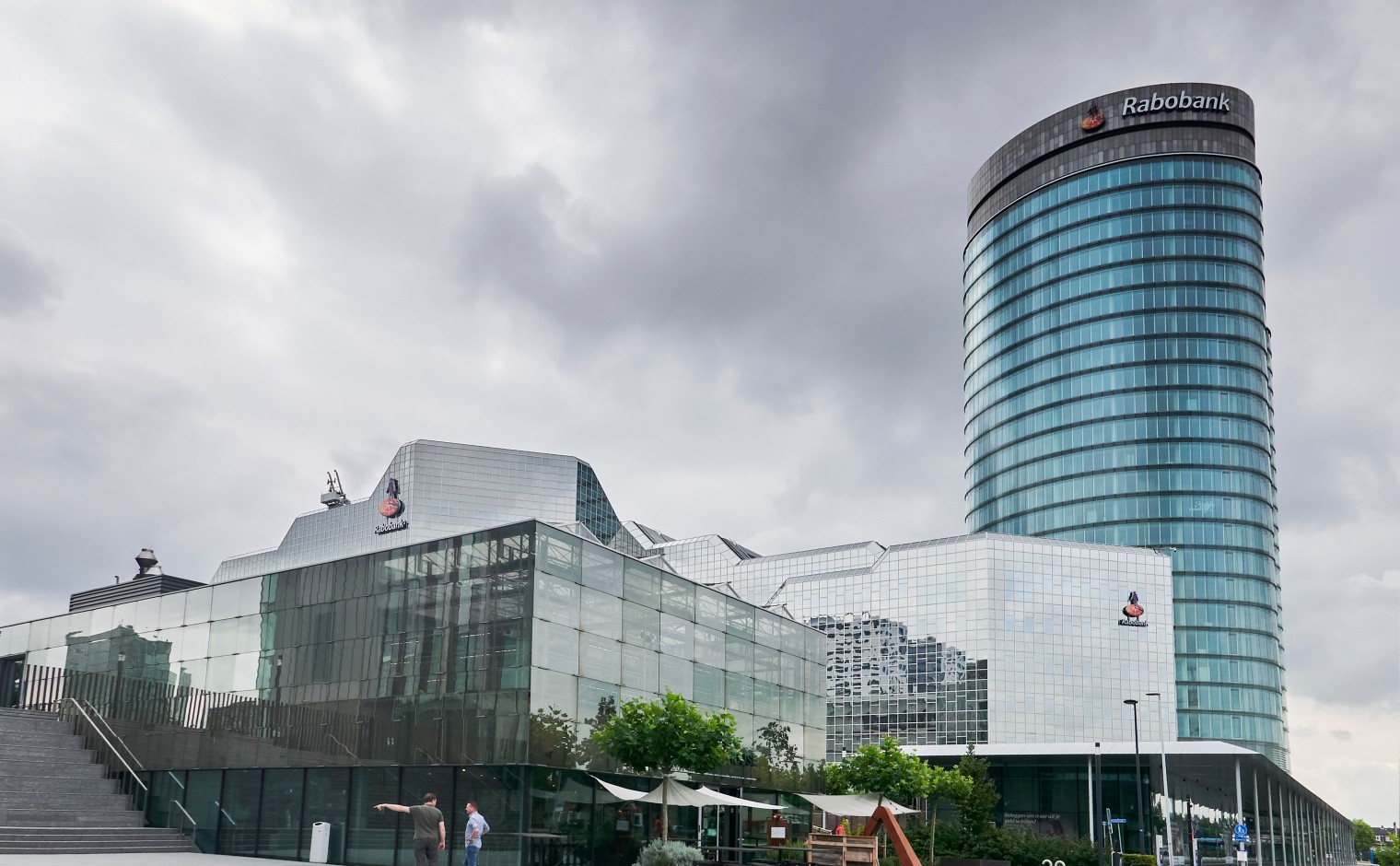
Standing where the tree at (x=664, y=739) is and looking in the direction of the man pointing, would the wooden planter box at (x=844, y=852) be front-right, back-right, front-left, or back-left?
back-left

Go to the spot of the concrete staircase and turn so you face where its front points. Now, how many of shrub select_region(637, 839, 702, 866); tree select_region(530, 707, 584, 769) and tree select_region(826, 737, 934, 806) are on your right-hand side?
0

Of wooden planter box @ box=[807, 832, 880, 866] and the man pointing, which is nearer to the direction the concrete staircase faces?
the man pointing

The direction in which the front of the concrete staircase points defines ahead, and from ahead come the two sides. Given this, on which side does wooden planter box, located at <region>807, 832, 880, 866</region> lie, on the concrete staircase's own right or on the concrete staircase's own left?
on the concrete staircase's own left

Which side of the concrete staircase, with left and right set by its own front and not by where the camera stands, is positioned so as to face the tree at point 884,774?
left

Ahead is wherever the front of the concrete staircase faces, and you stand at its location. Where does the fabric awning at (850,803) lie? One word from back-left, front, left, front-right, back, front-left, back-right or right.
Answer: left

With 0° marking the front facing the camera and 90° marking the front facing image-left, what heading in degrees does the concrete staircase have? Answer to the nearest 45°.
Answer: approximately 0°

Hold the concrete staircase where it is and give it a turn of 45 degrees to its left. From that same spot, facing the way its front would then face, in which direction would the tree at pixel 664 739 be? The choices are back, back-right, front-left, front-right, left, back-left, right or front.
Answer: front

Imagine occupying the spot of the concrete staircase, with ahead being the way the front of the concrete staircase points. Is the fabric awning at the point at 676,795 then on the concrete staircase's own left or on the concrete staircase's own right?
on the concrete staircase's own left

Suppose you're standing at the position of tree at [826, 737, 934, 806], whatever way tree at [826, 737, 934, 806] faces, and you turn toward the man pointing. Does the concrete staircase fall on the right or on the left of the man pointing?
right

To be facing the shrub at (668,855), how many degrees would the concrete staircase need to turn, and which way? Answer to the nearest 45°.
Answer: approximately 45° to its left
